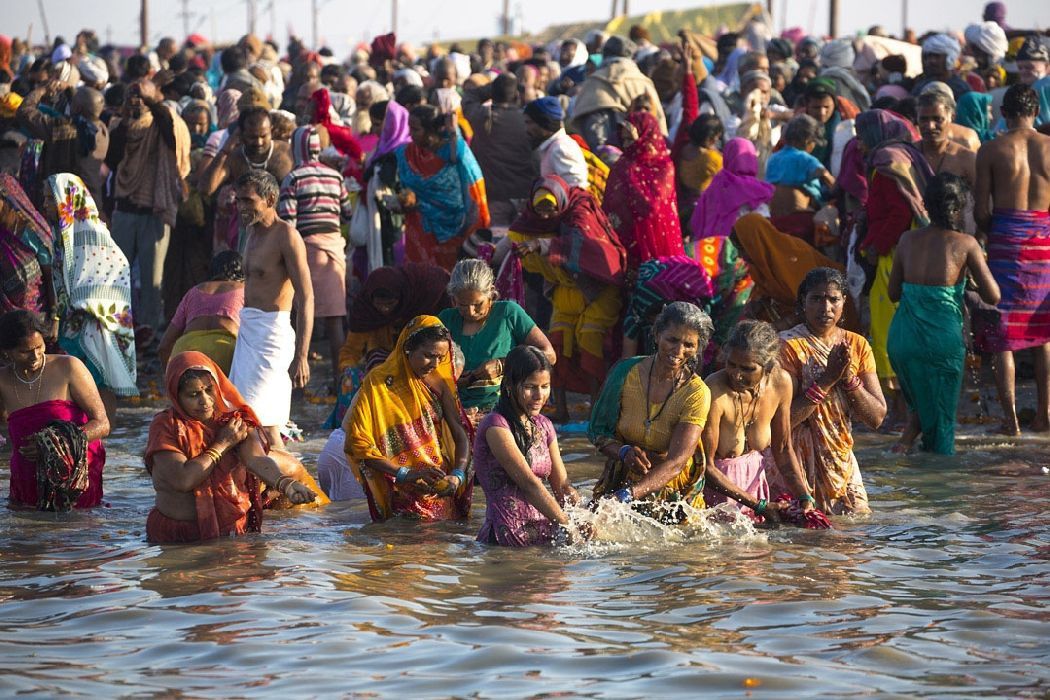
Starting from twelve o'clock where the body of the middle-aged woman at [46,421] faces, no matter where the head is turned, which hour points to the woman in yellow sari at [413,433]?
The woman in yellow sari is roughly at 10 o'clock from the middle-aged woman.

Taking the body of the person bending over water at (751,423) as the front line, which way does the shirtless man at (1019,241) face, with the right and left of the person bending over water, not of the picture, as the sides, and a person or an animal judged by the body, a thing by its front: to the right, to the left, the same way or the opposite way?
the opposite way

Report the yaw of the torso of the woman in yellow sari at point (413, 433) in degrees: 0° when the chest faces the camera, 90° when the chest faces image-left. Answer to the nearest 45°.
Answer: approximately 315°

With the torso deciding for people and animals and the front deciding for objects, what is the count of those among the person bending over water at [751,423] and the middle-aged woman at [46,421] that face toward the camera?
2

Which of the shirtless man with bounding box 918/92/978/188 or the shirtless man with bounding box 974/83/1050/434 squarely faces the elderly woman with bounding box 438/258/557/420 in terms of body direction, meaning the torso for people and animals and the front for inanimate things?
the shirtless man with bounding box 918/92/978/188

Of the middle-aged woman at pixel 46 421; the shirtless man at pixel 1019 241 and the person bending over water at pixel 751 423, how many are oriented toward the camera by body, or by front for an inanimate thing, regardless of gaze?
2

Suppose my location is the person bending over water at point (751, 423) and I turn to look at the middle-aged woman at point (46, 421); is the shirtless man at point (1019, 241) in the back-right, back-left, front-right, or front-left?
back-right

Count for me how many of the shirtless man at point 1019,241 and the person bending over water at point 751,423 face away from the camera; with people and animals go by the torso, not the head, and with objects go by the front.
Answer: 1

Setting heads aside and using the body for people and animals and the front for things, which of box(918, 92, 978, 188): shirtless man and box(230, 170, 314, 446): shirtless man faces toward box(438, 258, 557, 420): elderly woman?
box(918, 92, 978, 188): shirtless man

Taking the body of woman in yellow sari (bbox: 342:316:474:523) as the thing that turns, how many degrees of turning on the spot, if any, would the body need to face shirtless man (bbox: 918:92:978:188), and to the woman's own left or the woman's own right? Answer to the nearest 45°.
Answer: approximately 90° to the woman's own left

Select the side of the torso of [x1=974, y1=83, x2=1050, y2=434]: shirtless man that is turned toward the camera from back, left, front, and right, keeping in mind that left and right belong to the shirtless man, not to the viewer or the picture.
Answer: back
